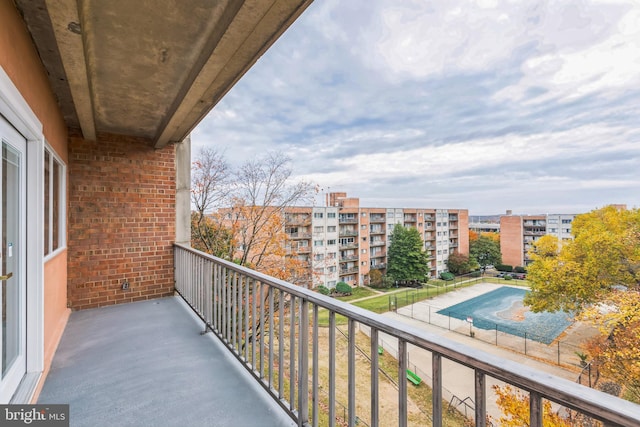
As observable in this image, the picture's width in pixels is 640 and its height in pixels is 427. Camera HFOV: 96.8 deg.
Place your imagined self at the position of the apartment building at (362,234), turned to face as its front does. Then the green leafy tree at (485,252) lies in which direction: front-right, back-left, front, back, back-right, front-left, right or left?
left

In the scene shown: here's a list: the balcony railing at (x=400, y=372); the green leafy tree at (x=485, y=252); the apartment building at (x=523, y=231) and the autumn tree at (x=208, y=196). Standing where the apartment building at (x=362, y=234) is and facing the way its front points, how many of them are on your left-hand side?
2

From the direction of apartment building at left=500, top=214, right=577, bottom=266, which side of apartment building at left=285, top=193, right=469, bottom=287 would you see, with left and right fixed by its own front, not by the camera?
left

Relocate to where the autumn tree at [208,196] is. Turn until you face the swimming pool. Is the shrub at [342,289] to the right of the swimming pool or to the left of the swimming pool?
left

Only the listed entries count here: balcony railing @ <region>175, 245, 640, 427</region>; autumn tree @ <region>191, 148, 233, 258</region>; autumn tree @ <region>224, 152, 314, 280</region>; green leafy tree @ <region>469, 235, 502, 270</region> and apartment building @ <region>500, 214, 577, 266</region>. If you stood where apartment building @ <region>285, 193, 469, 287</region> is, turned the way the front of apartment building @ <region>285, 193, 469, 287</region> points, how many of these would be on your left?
2

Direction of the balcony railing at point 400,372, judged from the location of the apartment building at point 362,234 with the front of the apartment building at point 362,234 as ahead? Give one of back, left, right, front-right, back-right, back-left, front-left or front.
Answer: front-right

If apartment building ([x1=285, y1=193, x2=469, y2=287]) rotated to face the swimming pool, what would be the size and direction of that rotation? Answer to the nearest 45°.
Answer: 0° — it already faces it

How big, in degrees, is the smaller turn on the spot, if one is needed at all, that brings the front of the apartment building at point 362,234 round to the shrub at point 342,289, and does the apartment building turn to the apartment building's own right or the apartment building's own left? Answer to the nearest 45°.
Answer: approximately 45° to the apartment building's own right

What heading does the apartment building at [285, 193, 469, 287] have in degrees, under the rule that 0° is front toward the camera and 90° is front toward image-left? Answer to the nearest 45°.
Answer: approximately 315°

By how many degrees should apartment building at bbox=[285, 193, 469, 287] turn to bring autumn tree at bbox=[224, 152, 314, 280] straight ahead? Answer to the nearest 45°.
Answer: approximately 45° to its right

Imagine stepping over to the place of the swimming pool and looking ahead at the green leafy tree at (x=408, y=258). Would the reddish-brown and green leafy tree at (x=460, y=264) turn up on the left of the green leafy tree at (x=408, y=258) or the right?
right
